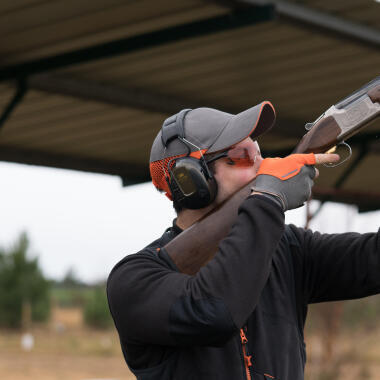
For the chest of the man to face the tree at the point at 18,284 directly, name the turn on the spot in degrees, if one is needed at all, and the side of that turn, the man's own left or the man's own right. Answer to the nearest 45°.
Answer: approximately 135° to the man's own left

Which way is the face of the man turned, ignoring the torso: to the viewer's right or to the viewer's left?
to the viewer's right
